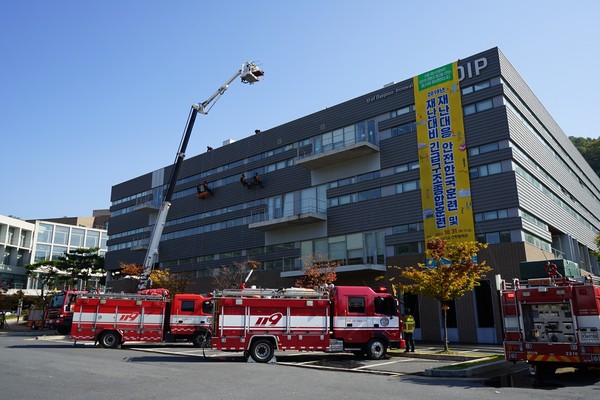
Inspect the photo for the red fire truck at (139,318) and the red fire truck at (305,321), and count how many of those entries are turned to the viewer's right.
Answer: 2

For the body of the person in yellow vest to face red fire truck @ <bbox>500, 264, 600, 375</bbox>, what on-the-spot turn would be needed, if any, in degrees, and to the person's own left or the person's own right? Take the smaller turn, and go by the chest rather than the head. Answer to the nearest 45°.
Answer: approximately 135° to the person's own right

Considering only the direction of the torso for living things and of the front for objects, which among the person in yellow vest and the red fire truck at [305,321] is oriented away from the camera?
the person in yellow vest

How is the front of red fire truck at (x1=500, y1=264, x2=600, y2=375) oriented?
away from the camera

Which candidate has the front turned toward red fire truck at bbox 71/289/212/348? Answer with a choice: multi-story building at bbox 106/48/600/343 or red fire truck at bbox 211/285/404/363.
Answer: the multi-story building

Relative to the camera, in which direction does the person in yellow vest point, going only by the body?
away from the camera

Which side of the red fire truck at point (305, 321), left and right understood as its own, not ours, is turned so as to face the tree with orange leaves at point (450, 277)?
front

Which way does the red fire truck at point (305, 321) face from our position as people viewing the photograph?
facing to the right of the viewer

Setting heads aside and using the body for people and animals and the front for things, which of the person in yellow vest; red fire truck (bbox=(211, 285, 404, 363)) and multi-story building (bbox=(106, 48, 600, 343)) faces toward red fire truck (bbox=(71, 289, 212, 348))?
the multi-story building

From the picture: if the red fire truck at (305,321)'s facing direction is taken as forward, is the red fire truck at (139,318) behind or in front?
behind

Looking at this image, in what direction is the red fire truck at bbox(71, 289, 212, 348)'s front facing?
to the viewer's right

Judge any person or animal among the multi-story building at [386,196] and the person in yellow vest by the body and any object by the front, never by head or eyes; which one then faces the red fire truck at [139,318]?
the multi-story building

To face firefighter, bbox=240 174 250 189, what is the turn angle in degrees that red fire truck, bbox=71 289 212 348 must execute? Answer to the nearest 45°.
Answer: approximately 45° to its left

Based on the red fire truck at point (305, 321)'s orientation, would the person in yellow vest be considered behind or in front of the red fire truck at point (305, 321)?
in front

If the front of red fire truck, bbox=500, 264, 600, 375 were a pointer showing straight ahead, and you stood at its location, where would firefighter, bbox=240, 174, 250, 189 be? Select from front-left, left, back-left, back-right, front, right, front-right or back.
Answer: front-left

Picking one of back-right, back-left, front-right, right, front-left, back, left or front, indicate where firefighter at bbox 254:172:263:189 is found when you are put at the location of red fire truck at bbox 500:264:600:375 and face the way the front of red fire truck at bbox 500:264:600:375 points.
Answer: front-left
